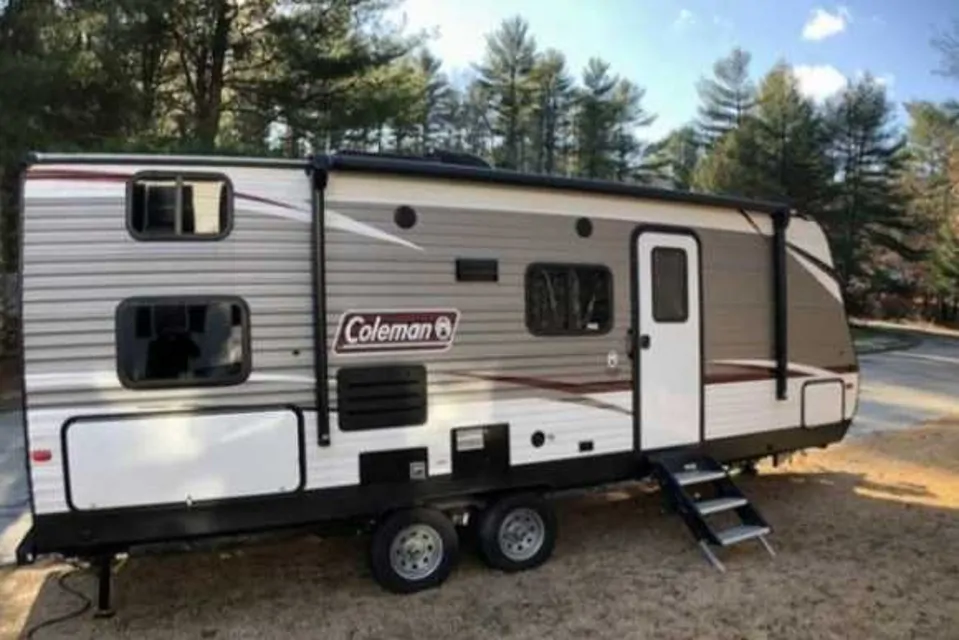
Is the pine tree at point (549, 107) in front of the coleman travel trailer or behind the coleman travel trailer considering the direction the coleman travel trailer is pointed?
in front

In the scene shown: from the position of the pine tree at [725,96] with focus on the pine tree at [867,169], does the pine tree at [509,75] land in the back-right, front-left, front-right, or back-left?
back-right

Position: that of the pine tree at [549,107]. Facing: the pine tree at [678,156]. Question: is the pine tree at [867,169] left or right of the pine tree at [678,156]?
right

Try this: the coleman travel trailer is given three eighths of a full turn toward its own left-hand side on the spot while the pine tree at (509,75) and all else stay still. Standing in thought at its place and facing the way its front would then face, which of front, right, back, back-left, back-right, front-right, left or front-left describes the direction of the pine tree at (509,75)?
right

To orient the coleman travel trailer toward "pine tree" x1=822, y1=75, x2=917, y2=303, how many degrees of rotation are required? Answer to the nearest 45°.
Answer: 0° — it already faces it

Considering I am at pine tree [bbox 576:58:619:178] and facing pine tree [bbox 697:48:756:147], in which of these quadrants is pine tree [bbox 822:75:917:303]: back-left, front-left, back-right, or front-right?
front-right

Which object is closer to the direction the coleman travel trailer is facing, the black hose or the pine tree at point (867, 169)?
the pine tree

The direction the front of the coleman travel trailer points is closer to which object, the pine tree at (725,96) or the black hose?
the pine tree

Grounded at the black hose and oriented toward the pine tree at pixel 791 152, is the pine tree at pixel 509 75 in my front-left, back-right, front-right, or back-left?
front-left

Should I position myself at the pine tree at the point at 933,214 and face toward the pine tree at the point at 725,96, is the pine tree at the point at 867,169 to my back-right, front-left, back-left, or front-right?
front-left
